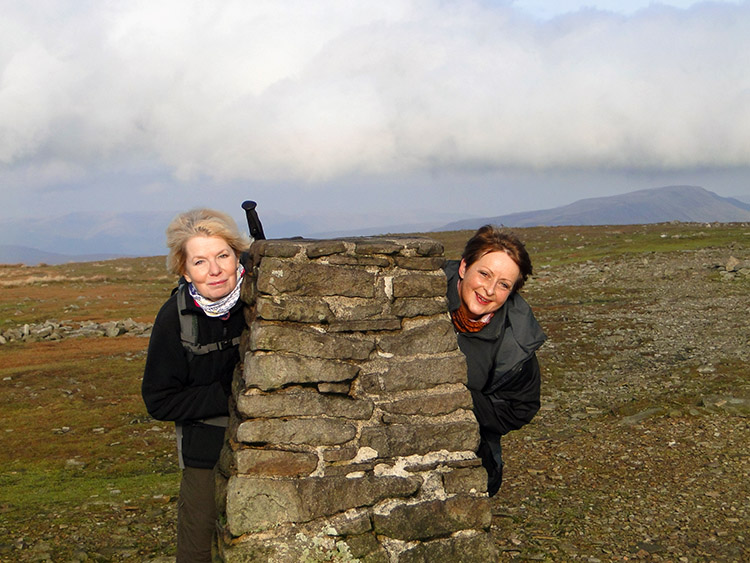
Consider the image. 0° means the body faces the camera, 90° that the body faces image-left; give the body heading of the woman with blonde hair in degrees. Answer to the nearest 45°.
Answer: approximately 315°
